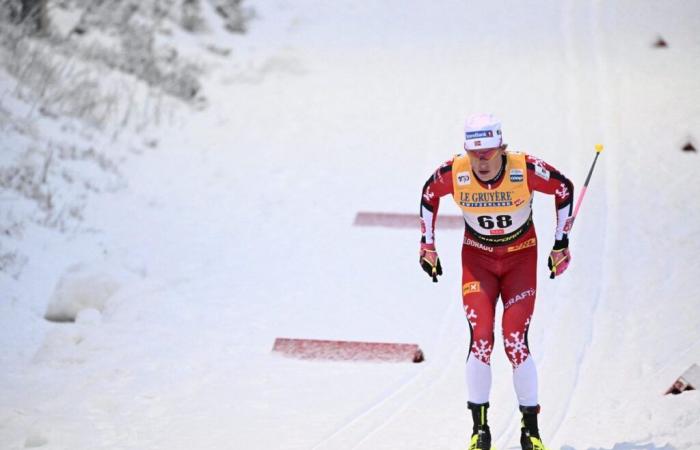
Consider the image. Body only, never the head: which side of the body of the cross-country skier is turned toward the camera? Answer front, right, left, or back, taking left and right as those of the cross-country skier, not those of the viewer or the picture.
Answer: front

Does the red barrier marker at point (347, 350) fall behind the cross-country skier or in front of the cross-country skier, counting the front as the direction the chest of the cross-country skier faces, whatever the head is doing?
behind
